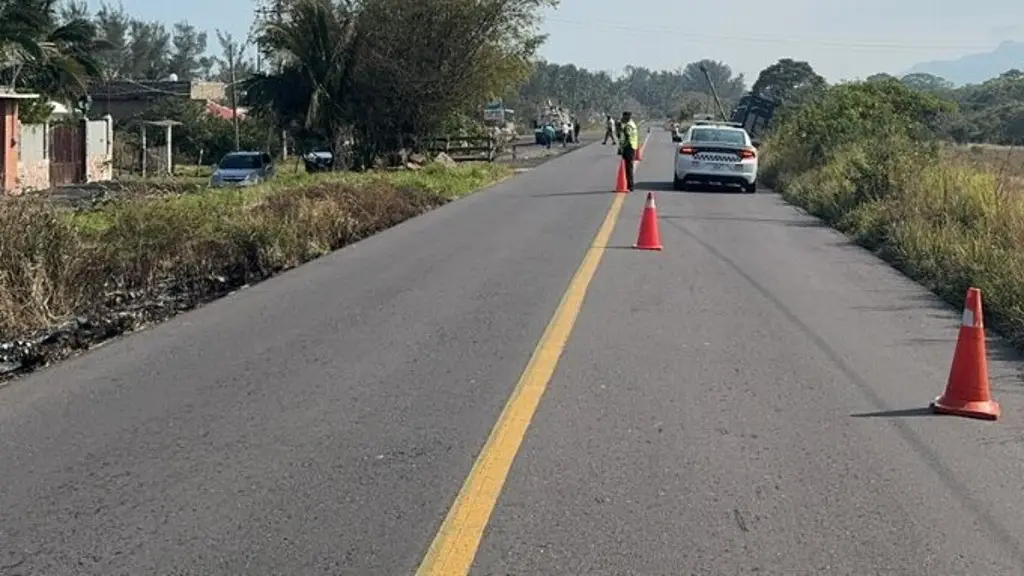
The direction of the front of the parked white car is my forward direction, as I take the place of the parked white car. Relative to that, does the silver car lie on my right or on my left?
on my left

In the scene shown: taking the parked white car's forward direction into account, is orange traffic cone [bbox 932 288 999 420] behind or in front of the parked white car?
behind

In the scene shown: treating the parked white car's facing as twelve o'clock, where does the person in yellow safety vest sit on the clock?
The person in yellow safety vest is roughly at 8 o'clock from the parked white car.

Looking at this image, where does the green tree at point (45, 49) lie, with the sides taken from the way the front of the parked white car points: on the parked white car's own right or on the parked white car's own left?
on the parked white car's own left

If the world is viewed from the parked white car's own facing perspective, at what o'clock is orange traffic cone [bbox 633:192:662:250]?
The orange traffic cone is roughly at 6 o'clock from the parked white car.

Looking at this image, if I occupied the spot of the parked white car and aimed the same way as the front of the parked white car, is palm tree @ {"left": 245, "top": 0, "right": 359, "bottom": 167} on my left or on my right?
on my left

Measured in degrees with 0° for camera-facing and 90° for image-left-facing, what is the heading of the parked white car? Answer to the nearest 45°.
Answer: approximately 180°

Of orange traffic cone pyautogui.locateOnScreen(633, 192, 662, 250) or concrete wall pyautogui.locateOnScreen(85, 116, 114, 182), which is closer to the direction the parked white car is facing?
the concrete wall

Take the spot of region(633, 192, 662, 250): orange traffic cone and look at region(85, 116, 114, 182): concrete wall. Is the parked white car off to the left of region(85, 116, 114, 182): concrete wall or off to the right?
right

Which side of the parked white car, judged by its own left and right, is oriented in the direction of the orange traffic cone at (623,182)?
left
